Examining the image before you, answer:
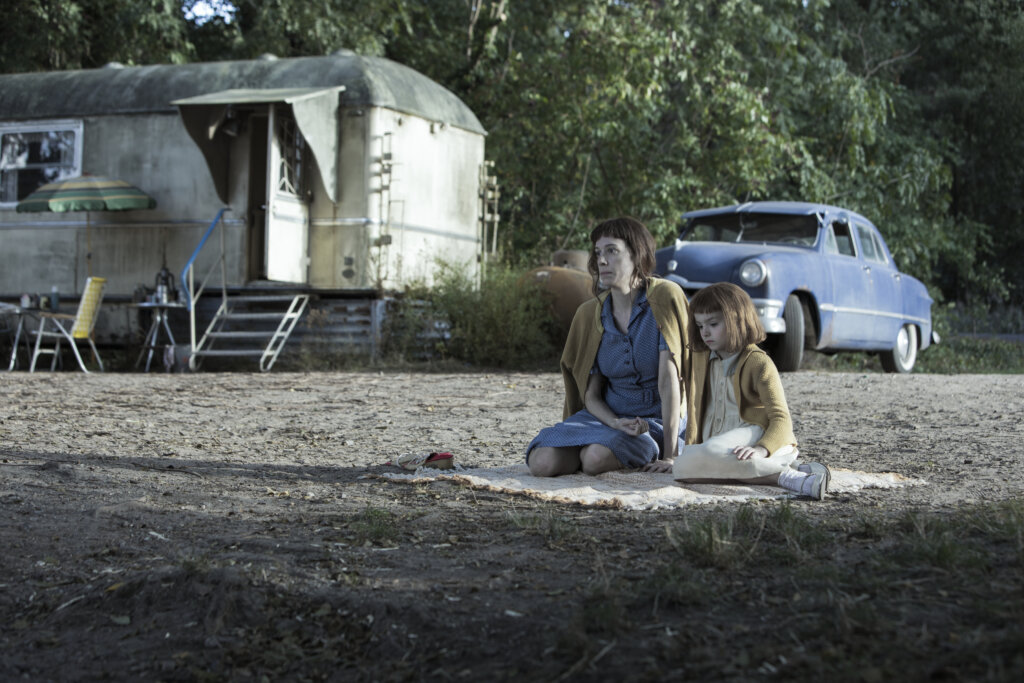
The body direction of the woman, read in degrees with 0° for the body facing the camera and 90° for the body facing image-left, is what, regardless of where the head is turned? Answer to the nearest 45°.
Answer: approximately 45°

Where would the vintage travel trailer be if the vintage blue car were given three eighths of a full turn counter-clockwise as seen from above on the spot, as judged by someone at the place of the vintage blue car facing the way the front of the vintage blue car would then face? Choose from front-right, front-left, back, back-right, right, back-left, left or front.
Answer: back

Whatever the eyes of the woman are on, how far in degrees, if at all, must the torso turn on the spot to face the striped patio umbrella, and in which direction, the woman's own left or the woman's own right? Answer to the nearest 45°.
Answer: approximately 90° to the woman's own right

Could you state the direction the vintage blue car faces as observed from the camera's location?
facing the viewer and to the left of the viewer

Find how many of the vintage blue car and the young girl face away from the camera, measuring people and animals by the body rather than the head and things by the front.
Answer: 0

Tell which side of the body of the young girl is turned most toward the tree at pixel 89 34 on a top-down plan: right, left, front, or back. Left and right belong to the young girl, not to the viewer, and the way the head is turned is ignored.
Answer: right

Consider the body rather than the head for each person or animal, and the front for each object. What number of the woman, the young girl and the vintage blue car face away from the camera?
0

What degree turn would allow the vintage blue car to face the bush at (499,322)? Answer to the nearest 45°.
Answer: approximately 45° to its right

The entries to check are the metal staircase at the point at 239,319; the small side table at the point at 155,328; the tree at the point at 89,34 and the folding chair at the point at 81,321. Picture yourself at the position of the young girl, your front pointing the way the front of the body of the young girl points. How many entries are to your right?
4

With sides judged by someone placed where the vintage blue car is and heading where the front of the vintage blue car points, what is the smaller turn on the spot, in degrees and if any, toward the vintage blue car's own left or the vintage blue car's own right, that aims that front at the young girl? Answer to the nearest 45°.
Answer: approximately 45° to the vintage blue car's own left

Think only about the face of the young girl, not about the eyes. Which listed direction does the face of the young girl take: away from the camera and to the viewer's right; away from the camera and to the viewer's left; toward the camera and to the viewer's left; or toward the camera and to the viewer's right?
toward the camera and to the viewer's left

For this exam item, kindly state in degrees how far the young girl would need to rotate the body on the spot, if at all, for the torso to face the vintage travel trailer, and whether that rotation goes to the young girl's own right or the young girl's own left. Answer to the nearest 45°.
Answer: approximately 90° to the young girl's own right

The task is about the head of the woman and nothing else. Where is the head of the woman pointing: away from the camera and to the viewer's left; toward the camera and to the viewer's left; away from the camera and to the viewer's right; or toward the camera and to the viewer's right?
toward the camera and to the viewer's left

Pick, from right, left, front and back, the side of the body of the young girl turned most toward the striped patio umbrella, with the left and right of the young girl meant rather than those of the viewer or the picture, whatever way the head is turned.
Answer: right

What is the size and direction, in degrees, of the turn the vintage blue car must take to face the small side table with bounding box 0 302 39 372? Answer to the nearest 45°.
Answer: approximately 45° to its right
